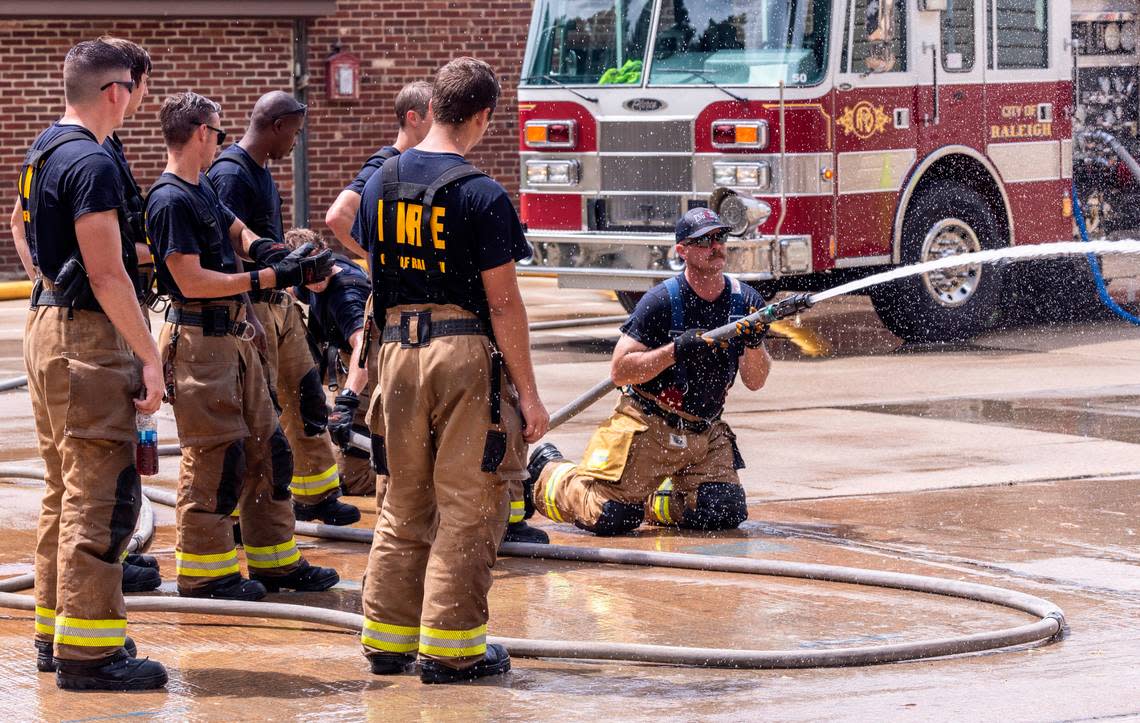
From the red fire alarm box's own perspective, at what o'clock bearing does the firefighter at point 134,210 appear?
The firefighter is roughly at 12 o'clock from the red fire alarm box.

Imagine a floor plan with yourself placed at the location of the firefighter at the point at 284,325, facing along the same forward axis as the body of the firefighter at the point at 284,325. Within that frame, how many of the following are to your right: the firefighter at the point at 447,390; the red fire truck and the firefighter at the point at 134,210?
2

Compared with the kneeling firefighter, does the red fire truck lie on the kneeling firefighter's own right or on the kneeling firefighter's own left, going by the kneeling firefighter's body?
on the kneeling firefighter's own left

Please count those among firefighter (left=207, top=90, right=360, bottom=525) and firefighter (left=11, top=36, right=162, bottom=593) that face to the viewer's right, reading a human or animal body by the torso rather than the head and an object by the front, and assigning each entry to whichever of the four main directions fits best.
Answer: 2

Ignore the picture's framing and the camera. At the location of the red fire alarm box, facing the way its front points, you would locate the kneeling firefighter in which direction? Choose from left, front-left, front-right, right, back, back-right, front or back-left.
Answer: front

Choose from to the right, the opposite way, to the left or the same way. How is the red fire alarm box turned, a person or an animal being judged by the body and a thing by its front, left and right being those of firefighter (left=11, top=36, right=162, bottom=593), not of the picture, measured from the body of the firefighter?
to the right

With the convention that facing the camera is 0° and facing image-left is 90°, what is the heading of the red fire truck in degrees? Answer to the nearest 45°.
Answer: approximately 45°

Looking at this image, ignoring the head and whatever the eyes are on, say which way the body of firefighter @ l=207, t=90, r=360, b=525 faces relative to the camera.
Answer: to the viewer's right

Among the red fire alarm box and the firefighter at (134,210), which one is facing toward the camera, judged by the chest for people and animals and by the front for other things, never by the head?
the red fire alarm box

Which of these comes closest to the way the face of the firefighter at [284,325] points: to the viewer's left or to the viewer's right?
to the viewer's right

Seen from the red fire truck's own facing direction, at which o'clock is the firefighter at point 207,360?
The firefighter is roughly at 11 o'clock from the red fire truck.

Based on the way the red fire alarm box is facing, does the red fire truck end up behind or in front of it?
in front

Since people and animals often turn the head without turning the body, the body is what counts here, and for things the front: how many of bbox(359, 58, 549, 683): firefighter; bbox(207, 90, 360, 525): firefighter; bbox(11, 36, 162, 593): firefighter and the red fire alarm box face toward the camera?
1

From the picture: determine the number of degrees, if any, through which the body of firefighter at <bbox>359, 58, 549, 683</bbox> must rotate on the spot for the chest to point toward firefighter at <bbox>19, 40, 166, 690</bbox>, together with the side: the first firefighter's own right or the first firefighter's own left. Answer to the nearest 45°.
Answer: approximately 135° to the first firefighter's own left

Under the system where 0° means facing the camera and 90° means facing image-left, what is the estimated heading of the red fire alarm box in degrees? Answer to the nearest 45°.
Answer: approximately 0°

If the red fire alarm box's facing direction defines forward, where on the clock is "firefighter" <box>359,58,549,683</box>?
The firefighter is roughly at 12 o'clock from the red fire alarm box.

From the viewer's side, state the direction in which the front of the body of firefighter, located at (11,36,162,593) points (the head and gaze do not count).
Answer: to the viewer's right

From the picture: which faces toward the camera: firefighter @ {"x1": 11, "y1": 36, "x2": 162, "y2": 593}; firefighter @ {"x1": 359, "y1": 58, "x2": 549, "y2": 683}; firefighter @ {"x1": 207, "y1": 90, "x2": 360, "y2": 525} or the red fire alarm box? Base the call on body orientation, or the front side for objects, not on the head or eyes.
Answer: the red fire alarm box

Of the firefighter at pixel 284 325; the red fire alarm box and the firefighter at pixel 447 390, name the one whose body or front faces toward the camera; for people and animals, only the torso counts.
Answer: the red fire alarm box
